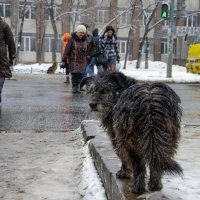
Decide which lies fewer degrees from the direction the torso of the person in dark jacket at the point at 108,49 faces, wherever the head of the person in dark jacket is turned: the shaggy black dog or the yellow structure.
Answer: the shaggy black dog

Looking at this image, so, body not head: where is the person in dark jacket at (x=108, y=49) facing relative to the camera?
toward the camera

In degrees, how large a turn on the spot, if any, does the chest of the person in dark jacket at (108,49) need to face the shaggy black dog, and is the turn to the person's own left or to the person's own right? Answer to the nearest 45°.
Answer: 0° — they already face it

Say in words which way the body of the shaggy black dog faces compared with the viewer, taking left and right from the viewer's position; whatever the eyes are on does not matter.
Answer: facing away from the viewer and to the left of the viewer

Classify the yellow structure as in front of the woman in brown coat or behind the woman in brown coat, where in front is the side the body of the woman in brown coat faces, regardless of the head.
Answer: behind

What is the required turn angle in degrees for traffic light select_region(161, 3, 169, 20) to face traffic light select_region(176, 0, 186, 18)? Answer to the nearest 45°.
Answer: approximately 135° to its left

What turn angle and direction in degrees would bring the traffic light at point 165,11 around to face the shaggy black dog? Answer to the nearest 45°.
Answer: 0° — it already faces it

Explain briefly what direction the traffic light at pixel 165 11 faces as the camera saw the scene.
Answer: facing the viewer

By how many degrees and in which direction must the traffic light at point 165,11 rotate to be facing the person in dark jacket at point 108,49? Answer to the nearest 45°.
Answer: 0° — it already faces them

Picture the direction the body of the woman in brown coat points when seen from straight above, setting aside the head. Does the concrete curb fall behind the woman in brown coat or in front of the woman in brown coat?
in front

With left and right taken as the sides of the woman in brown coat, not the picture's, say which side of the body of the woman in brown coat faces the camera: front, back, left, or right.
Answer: front

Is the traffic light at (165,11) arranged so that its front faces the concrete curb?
yes
